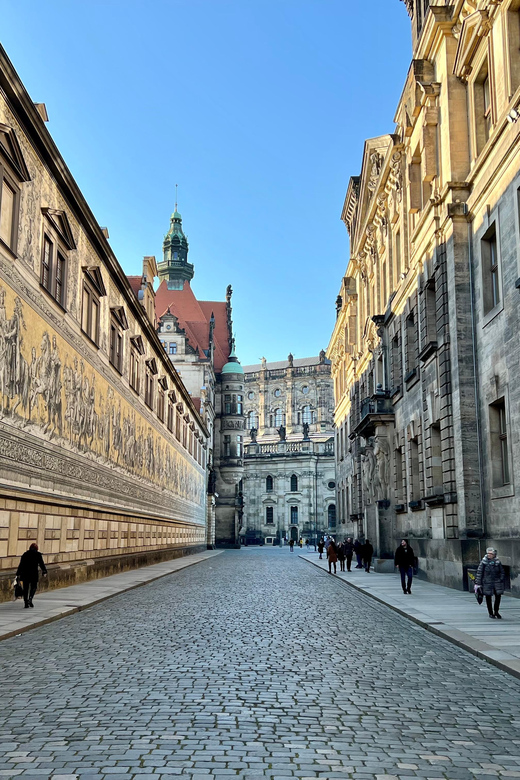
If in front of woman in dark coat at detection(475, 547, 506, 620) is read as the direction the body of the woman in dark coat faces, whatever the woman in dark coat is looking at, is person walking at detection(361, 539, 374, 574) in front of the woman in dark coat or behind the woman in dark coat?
behind

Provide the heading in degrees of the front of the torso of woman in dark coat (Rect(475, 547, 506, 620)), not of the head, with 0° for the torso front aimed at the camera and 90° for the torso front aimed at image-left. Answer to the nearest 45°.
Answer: approximately 0°

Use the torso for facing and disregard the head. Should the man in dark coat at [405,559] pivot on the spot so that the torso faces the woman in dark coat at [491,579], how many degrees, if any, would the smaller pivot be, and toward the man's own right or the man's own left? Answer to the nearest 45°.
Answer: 0° — they already face them

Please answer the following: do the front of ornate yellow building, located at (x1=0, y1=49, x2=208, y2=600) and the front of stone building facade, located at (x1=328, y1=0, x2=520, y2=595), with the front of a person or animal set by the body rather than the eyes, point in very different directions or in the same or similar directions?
very different directions

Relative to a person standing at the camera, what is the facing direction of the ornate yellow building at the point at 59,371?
facing to the right of the viewer

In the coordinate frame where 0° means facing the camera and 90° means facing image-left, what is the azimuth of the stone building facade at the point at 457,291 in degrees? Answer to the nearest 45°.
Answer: approximately 90°

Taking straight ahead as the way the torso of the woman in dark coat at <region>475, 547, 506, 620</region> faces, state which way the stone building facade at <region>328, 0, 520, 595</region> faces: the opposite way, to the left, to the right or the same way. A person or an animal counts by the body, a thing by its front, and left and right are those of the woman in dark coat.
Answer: to the right

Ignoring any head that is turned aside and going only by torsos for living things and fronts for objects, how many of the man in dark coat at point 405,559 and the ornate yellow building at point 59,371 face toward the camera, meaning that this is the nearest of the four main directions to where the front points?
1
